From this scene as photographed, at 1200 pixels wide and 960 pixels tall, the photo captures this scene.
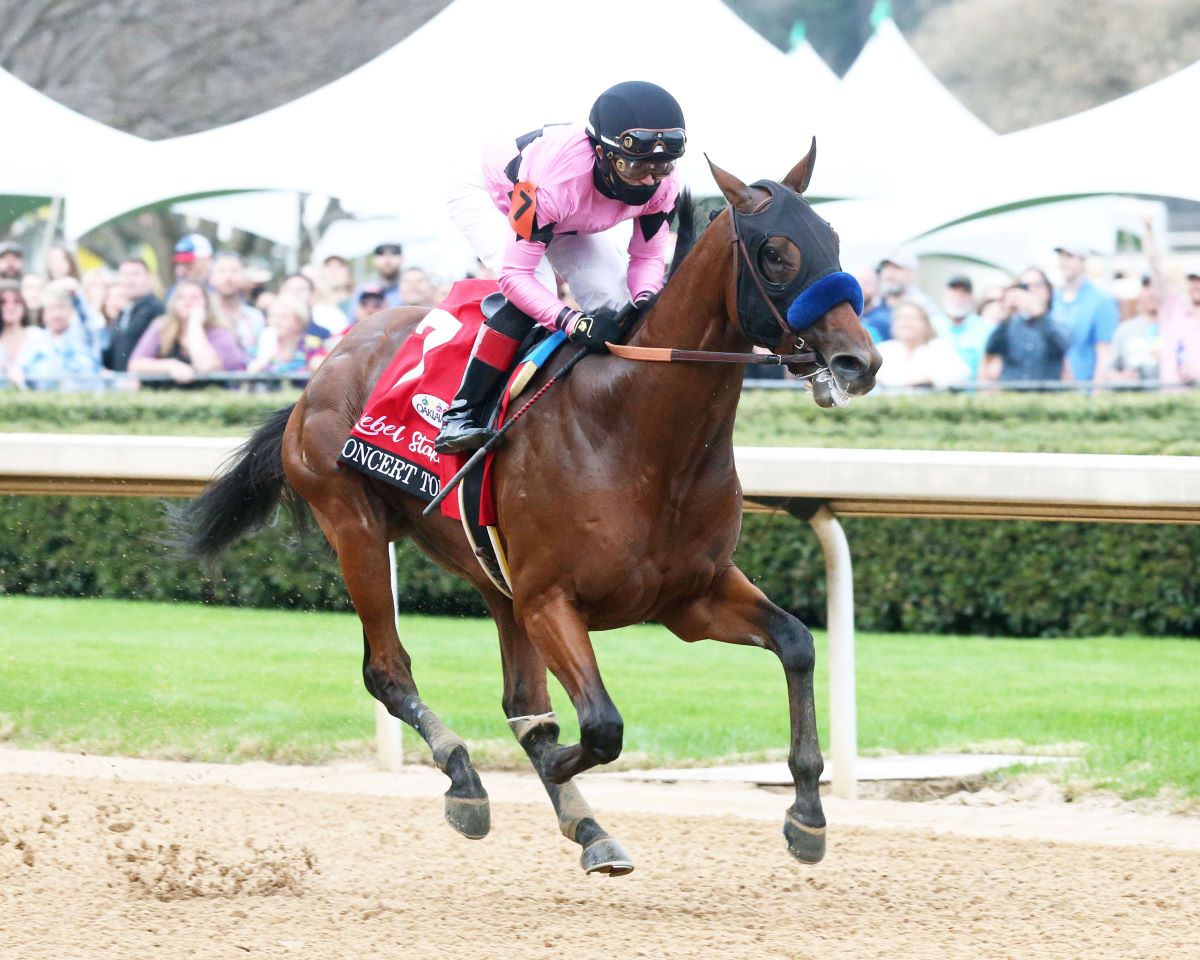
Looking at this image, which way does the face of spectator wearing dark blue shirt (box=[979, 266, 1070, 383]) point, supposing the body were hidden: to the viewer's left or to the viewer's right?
to the viewer's left

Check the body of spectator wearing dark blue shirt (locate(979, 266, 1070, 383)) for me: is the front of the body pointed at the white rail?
yes

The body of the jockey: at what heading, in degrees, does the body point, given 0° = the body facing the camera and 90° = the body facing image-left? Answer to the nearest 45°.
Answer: approximately 315°

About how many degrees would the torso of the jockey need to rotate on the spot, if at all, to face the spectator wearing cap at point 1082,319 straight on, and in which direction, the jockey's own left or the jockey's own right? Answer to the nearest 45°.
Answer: approximately 90° to the jockey's own left

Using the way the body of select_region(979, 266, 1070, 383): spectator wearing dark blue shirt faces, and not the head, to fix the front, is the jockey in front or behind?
in front

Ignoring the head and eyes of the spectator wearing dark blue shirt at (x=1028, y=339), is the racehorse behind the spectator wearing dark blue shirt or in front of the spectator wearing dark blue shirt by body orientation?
in front

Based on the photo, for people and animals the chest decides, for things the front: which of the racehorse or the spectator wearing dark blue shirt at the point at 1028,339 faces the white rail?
the spectator wearing dark blue shirt

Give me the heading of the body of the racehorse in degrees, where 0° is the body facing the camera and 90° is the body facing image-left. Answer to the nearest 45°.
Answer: approximately 315°

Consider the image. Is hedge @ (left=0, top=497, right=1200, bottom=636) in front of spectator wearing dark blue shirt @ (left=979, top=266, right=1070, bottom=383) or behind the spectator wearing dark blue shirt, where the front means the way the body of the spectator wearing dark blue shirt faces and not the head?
in front

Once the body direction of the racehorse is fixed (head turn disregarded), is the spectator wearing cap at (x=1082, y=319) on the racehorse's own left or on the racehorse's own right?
on the racehorse's own left

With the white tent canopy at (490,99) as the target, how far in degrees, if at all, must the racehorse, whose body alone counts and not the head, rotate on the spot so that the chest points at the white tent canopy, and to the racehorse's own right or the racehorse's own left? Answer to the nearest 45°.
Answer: approximately 135° to the racehorse's own left
